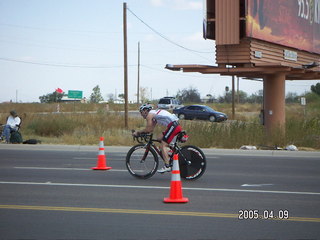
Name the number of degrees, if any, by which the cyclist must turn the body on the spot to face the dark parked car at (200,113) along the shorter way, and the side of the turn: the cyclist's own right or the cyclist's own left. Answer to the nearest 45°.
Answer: approximately 90° to the cyclist's own right

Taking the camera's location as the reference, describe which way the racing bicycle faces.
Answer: facing to the left of the viewer

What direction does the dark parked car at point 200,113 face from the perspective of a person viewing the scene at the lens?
facing the viewer and to the right of the viewer

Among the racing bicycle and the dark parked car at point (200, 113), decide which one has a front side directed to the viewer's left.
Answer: the racing bicycle

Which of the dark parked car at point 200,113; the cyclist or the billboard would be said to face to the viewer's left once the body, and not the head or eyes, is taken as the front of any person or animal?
the cyclist

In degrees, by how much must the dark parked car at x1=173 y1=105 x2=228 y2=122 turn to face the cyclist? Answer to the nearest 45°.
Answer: approximately 45° to its right

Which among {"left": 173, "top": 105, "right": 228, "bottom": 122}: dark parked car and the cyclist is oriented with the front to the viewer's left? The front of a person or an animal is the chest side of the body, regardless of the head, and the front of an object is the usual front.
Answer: the cyclist

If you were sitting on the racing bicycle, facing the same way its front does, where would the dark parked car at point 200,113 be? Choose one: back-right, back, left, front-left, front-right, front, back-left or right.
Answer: right

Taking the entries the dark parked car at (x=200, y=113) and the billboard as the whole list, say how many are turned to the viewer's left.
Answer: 0

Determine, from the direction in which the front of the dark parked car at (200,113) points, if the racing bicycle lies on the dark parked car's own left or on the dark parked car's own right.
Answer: on the dark parked car's own right

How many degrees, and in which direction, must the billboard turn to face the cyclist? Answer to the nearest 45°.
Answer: approximately 45° to its right

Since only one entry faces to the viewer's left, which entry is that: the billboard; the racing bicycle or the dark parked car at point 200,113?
the racing bicycle

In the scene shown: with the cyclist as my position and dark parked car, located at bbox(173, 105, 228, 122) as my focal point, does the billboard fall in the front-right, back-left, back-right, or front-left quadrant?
front-right

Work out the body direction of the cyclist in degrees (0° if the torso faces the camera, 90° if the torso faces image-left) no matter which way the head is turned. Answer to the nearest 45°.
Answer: approximately 90°

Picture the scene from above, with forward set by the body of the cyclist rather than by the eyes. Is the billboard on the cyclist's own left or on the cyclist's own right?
on the cyclist's own right
